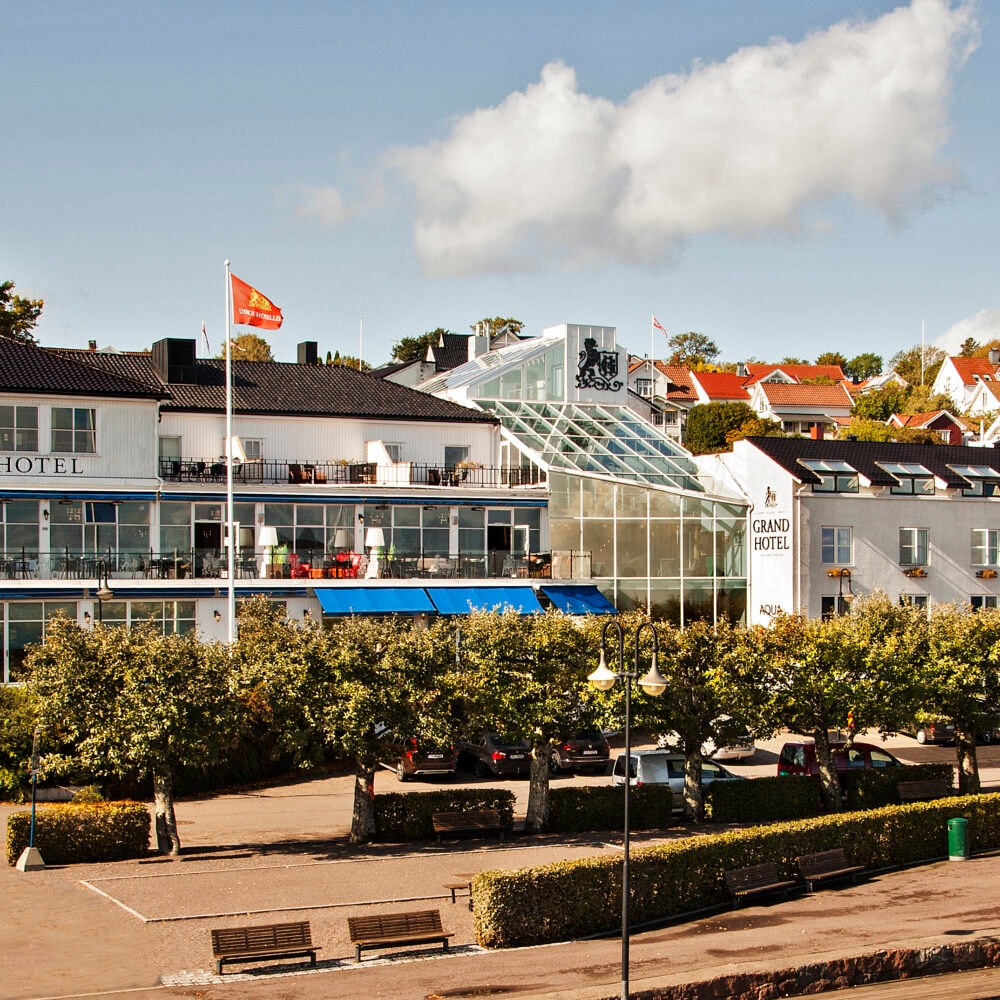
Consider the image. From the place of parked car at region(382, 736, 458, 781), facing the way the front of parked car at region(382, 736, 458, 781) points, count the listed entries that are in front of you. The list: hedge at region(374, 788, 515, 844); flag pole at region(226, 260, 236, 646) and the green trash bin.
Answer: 1

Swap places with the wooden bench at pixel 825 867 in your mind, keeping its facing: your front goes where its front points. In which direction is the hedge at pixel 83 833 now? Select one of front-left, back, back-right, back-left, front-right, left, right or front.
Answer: back-right

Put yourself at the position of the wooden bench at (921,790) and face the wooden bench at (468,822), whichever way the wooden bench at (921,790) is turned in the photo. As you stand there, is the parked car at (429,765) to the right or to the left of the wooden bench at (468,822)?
right

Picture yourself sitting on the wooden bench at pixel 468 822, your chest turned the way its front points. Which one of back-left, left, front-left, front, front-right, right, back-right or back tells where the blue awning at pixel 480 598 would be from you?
back

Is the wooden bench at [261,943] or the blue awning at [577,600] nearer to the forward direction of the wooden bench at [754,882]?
the wooden bench
